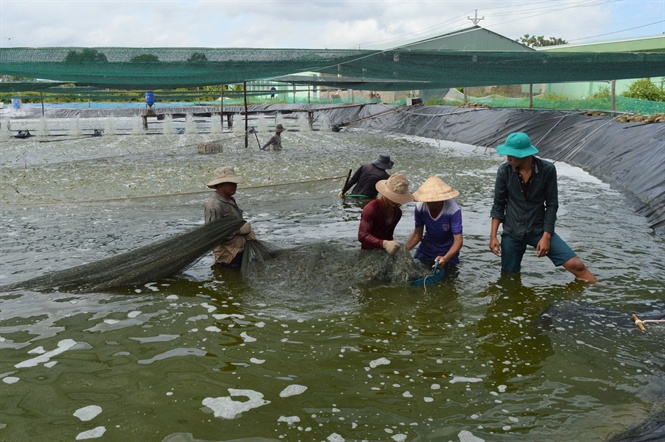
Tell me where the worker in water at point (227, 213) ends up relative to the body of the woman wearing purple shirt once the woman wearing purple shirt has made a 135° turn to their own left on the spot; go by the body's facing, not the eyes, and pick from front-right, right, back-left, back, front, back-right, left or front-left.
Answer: back-left

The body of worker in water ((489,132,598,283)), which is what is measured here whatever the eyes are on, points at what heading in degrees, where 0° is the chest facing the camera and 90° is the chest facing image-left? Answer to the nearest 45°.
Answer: approximately 0°

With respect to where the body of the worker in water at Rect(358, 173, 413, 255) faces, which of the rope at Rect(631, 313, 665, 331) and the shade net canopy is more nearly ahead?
the rope

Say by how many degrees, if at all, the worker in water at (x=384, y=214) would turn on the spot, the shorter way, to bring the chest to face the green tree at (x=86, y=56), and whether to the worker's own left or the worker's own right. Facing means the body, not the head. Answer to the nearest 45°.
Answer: approximately 180°

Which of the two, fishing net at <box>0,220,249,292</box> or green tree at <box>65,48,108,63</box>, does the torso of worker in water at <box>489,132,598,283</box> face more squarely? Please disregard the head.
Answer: the fishing net

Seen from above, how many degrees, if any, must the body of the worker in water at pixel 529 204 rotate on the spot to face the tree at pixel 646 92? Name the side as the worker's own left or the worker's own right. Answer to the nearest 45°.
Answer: approximately 180°

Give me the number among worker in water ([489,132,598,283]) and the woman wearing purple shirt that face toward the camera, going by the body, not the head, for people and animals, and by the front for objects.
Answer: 2

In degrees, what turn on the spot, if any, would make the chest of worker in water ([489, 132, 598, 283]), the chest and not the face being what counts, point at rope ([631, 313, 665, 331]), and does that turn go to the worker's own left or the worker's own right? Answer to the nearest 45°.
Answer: approximately 45° to the worker's own left

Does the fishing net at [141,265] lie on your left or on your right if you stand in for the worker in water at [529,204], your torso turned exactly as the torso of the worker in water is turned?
on your right

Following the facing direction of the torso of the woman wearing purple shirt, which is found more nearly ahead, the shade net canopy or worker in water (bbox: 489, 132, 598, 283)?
the worker in water
